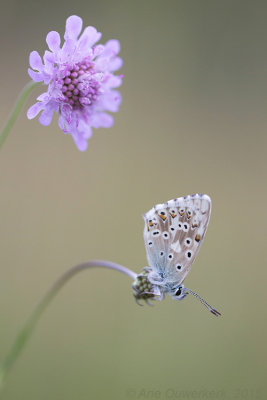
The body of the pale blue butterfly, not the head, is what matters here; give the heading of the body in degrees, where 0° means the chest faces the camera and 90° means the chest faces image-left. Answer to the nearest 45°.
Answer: approximately 270°

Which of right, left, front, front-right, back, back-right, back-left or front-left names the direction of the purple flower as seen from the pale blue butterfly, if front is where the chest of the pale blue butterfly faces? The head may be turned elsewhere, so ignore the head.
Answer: back
